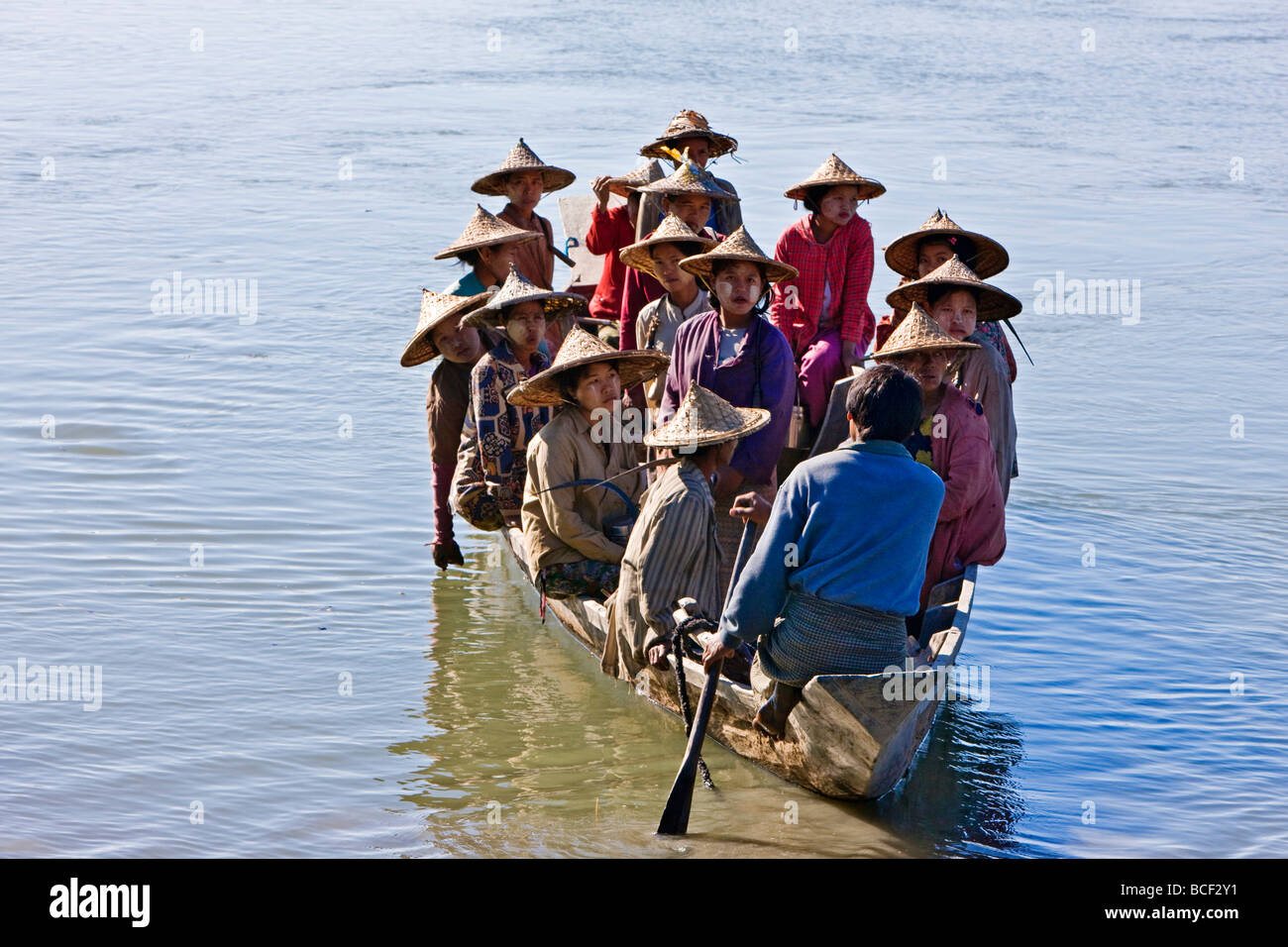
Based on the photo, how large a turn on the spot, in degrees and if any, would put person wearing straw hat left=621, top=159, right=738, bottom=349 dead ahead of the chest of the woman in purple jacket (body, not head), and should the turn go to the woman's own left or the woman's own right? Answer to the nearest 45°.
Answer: approximately 180°

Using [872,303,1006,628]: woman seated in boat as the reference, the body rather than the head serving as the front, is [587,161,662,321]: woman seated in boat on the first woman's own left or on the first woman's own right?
on the first woman's own right

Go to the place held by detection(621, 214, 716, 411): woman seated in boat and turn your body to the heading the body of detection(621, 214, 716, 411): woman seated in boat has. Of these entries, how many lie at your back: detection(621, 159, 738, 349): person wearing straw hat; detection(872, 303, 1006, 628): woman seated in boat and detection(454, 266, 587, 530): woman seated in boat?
1

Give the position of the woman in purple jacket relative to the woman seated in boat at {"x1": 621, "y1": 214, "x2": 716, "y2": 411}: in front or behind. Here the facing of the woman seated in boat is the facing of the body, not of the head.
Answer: in front

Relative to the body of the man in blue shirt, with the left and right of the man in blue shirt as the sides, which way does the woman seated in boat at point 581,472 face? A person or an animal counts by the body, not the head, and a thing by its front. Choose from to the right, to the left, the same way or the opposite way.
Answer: the opposite way

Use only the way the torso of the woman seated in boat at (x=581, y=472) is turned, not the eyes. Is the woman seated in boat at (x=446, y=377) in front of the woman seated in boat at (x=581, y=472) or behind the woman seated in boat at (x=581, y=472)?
behind

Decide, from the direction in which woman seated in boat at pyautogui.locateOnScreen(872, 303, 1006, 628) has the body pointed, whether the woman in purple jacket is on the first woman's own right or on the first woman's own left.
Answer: on the first woman's own right

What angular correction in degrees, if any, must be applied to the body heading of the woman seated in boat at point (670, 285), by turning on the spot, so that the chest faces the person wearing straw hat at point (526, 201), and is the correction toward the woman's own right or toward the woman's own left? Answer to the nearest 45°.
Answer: approximately 135° to the woman's own right

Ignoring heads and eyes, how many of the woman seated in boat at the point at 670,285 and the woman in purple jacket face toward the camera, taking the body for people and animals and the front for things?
2
